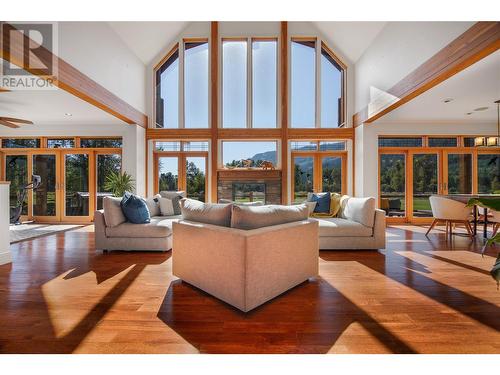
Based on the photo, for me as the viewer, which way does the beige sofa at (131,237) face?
facing to the right of the viewer

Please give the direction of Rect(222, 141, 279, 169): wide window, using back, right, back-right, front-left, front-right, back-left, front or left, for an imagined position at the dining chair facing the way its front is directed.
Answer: back-left

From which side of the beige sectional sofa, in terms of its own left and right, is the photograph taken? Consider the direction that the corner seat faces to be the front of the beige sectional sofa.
back

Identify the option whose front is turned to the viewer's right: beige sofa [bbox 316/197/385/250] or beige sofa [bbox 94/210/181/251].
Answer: beige sofa [bbox 94/210/181/251]

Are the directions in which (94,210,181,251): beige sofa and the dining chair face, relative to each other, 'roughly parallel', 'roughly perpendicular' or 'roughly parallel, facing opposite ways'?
roughly parallel

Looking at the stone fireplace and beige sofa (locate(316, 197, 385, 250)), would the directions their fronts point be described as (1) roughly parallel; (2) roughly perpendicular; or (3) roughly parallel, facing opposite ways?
roughly perpendicular

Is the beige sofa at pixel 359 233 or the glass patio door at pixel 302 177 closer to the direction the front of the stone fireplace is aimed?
the beige sofa

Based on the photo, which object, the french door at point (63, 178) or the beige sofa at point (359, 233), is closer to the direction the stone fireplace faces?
the beige sofa

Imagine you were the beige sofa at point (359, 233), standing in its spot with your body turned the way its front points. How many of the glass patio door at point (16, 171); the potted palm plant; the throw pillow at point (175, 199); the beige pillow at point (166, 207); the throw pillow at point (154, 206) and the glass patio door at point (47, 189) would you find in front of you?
6

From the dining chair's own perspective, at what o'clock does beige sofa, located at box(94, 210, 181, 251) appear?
The beige sofa is roughly at 6 o'clock from the dining chair.

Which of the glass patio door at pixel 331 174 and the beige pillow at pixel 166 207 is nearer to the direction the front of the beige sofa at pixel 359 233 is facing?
the beige pillow

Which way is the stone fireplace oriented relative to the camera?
toward the camera

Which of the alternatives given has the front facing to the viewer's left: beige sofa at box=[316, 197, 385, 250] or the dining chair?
the beige sofa

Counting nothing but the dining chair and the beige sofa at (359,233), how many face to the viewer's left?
1

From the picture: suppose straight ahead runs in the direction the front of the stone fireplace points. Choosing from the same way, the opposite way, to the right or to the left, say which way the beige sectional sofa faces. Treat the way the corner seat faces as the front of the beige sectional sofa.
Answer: the opposite way

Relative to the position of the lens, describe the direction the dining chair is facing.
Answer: facing away from the viewer and to the right of the viewer

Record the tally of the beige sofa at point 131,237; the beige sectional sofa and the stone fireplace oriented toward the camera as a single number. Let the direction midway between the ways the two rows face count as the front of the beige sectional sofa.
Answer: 1

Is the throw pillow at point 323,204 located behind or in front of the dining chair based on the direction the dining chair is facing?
behind

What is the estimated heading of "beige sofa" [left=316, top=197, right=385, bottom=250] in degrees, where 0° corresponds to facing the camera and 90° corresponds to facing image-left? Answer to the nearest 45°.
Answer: approximately 90°

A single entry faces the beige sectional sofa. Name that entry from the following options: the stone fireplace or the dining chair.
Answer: the stone fireplace

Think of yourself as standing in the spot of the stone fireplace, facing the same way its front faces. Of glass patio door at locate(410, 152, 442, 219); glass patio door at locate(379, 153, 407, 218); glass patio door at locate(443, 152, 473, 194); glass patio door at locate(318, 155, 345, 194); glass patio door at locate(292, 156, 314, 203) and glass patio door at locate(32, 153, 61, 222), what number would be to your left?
5
